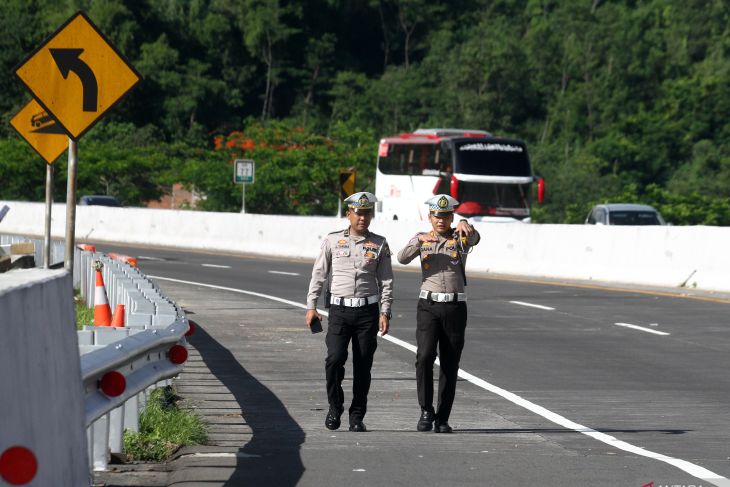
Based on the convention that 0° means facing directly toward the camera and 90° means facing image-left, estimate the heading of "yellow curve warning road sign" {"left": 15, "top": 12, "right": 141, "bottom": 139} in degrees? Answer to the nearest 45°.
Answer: approximately 0°

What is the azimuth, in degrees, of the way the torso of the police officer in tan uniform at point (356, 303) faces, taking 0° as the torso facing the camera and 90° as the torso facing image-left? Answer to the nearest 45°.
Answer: approximately 0°

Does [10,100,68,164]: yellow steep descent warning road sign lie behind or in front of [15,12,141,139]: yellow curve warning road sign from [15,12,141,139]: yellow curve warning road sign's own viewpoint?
behind

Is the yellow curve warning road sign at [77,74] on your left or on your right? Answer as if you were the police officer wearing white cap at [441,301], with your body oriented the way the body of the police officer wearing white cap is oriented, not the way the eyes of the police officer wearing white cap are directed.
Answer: on your right

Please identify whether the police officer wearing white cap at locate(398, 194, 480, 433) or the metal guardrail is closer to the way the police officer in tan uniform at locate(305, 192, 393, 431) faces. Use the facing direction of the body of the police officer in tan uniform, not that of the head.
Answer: the metal guardrail

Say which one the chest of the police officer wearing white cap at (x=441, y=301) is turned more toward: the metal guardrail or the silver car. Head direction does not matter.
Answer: the metal guardrail
